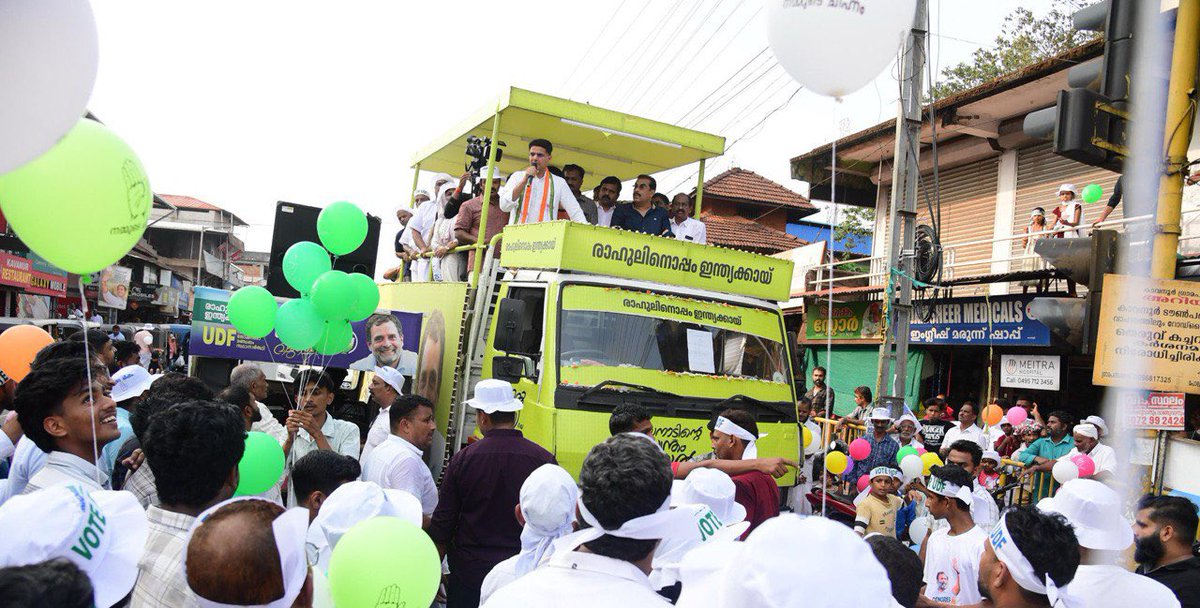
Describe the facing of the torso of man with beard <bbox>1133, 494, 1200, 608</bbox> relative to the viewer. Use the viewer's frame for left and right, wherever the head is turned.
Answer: facing to the left of the viewer

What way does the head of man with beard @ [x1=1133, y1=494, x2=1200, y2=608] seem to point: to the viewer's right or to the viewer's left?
to the viewer's left

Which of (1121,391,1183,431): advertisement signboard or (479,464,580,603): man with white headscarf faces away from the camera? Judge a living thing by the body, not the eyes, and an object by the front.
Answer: the man with white headscarf

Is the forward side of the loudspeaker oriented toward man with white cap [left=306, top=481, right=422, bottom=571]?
yes

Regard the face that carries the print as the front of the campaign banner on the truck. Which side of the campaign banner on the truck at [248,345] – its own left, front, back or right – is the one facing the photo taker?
front

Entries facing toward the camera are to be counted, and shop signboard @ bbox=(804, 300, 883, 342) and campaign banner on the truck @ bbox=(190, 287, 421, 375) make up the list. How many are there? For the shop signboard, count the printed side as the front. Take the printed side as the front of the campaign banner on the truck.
2

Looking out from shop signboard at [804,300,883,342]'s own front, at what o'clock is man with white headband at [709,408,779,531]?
The man with white headband is roughly at 12 o'clock from the shop signboard.

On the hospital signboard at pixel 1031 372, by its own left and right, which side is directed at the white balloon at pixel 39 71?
front

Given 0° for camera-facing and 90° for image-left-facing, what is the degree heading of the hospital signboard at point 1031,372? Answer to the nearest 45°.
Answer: approximately 0°

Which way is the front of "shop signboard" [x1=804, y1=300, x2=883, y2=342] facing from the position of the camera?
facing the viewer

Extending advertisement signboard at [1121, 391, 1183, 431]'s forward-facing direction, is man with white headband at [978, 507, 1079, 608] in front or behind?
in front

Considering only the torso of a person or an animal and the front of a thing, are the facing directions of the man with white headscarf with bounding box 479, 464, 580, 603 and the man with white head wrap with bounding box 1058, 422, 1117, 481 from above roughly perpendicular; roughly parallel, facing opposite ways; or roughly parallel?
roughly perpendicular

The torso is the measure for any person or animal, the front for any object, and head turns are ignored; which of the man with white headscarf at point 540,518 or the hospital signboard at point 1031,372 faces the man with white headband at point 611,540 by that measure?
the hospital signboard

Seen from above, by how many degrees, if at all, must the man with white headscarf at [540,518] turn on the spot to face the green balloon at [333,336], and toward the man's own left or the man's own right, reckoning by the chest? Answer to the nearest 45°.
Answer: approximately 45° to the man's own left

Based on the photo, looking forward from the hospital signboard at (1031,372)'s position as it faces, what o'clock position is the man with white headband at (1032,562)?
The man with white headband is roughly at 12 o'clock from the hospital signboard.
